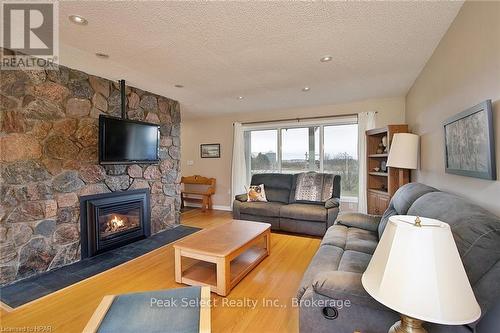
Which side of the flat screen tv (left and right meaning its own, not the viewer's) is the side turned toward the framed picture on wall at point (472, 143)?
front

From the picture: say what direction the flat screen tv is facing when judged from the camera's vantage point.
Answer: facing the viewer and to the right of the viewer

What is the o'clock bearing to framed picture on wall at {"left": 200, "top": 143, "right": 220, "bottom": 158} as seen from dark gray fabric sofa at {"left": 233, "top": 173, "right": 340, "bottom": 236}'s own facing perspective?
The framed picture on wall is roughly at 3 o'clock from the dark gray fabric sofa.

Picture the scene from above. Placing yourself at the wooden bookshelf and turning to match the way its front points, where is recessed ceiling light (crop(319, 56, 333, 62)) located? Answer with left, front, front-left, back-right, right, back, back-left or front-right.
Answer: front-left

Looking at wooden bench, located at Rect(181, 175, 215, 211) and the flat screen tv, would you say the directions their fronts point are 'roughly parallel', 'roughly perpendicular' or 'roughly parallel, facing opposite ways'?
roughly perpendicular

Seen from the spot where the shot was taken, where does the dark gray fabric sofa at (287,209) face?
facing the viewer and to the left of the viewer

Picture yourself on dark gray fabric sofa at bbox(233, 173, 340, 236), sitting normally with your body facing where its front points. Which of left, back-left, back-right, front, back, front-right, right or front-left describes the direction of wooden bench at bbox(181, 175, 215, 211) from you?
right

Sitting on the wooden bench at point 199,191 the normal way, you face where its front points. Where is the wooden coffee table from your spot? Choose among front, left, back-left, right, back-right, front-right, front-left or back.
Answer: front-left

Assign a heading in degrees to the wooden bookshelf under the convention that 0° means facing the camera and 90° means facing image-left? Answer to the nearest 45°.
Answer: approximately 45°

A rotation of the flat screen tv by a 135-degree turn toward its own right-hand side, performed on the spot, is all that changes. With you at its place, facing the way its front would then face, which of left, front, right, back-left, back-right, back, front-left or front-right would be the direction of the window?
back

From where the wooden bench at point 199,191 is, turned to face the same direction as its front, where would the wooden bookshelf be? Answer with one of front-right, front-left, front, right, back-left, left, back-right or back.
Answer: left

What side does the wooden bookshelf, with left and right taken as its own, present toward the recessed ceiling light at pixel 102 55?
front

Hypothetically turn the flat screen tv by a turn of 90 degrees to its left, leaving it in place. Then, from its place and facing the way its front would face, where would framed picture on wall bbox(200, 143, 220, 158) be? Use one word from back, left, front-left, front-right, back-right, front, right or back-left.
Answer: front
